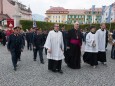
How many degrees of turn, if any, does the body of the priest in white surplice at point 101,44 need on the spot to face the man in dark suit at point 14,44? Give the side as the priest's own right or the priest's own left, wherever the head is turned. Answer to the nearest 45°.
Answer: approximately 90° to the priest's own right

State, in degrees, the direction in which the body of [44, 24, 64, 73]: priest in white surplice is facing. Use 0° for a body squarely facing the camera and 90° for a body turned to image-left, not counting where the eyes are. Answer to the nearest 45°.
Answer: approximately 0°

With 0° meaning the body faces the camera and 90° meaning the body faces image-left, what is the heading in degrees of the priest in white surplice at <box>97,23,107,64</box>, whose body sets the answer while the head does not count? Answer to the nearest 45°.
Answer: approximately 315°

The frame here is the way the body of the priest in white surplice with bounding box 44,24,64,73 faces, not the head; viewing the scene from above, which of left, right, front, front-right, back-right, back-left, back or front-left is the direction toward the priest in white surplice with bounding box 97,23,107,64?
back-left

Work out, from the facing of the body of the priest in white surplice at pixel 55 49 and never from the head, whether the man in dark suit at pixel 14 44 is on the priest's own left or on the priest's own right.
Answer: on the priest's own right
